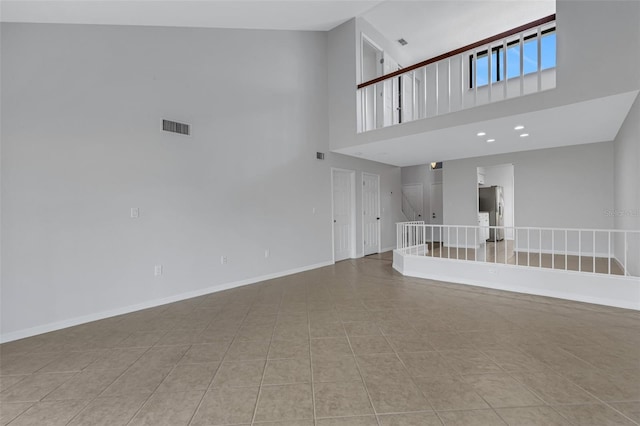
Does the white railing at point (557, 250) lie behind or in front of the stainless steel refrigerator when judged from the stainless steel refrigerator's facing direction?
in front

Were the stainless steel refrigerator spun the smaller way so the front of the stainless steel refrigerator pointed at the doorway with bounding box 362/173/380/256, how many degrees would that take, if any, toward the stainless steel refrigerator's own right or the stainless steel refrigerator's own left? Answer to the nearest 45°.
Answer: approximately 90° to the stainless steel refrigerator's own right
